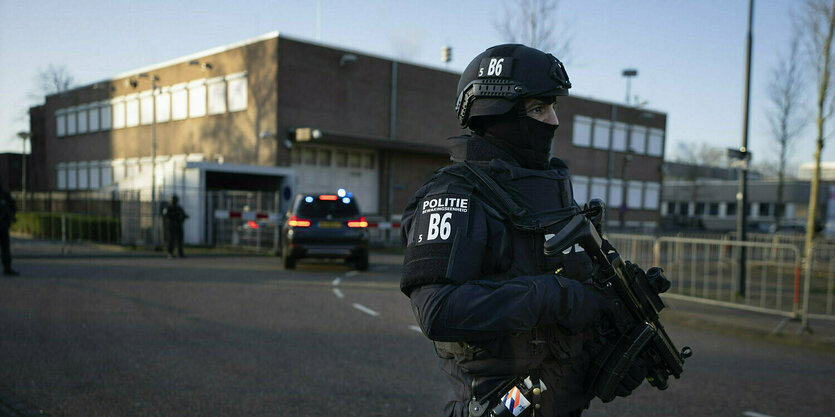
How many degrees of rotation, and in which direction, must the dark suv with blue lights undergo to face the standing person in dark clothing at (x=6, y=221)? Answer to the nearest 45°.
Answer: approximately 90° to its left

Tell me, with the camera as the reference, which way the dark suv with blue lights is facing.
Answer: facing away from the viewer

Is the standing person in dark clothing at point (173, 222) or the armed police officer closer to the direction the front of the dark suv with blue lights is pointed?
the standing person in dark clothing

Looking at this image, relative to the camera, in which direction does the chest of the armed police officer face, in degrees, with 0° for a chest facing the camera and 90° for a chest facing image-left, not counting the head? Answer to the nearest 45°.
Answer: approximately 270°

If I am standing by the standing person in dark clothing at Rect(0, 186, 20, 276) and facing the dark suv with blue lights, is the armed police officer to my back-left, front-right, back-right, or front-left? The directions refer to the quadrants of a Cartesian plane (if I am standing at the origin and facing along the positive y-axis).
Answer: front-right

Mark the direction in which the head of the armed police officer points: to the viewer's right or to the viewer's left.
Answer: to the viewer's right

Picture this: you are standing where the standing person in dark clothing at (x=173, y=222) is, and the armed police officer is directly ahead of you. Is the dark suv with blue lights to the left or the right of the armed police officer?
left

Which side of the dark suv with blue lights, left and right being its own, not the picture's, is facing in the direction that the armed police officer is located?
back

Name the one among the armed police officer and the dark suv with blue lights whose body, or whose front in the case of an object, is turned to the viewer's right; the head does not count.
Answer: the armed police officer
